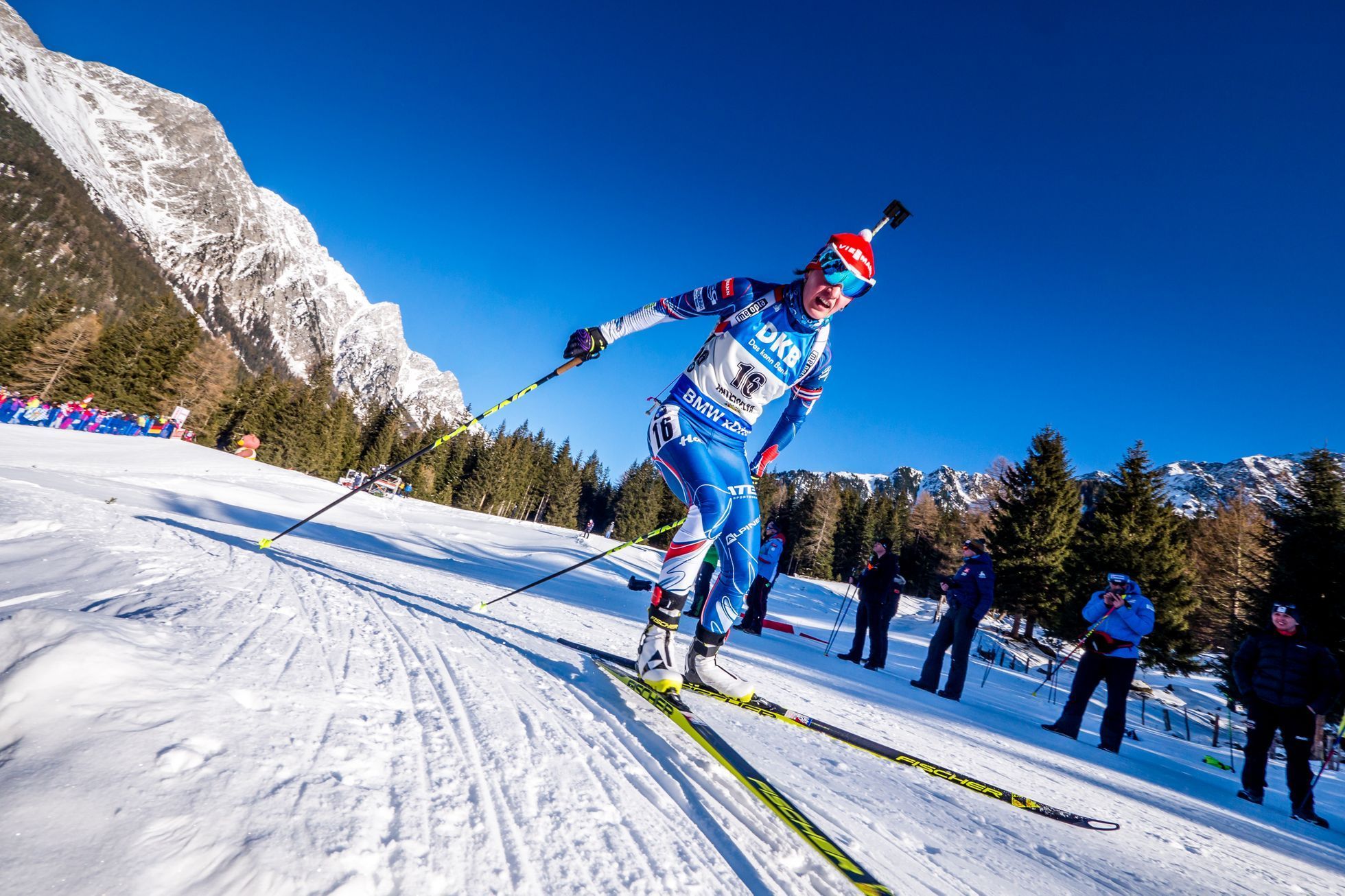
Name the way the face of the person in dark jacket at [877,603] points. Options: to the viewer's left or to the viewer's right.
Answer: to the viewer's left

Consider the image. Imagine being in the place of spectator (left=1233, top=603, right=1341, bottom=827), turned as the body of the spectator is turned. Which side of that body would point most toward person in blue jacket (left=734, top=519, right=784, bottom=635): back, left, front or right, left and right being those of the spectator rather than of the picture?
right

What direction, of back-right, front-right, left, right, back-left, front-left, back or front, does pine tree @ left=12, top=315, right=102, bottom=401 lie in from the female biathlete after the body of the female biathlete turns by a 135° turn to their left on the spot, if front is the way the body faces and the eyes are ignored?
front-left

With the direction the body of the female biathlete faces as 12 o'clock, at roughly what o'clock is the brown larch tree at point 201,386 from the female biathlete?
The brown larch tree is roughly at 6 o'clock from the female biathlete.

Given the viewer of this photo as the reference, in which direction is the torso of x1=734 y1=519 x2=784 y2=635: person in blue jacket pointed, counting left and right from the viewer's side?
facing to the left of the viewer

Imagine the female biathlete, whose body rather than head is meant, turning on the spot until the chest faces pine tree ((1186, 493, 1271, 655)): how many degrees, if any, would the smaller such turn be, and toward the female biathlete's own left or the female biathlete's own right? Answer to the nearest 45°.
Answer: approximately 90° to the female biathlete's own left

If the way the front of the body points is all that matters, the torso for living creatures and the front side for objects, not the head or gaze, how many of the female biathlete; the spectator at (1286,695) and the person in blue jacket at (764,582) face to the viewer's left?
1

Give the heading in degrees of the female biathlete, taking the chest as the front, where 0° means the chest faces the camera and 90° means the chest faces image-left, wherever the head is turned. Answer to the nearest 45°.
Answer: approximately 315°
